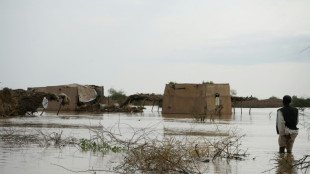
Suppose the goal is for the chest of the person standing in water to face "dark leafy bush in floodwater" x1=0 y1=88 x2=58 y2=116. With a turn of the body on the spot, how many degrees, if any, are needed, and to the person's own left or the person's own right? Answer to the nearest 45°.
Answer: approximately 45° to the person's own left

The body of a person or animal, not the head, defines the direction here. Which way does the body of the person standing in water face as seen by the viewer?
away from the camera

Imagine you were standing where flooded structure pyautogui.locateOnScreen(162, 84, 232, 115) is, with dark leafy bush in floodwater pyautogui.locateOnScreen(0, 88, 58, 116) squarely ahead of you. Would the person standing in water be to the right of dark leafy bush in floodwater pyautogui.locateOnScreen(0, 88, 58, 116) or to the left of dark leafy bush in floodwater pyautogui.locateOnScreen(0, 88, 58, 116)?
left

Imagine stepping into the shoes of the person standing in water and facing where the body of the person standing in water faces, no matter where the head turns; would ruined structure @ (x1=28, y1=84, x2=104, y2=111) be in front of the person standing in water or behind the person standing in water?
in front
